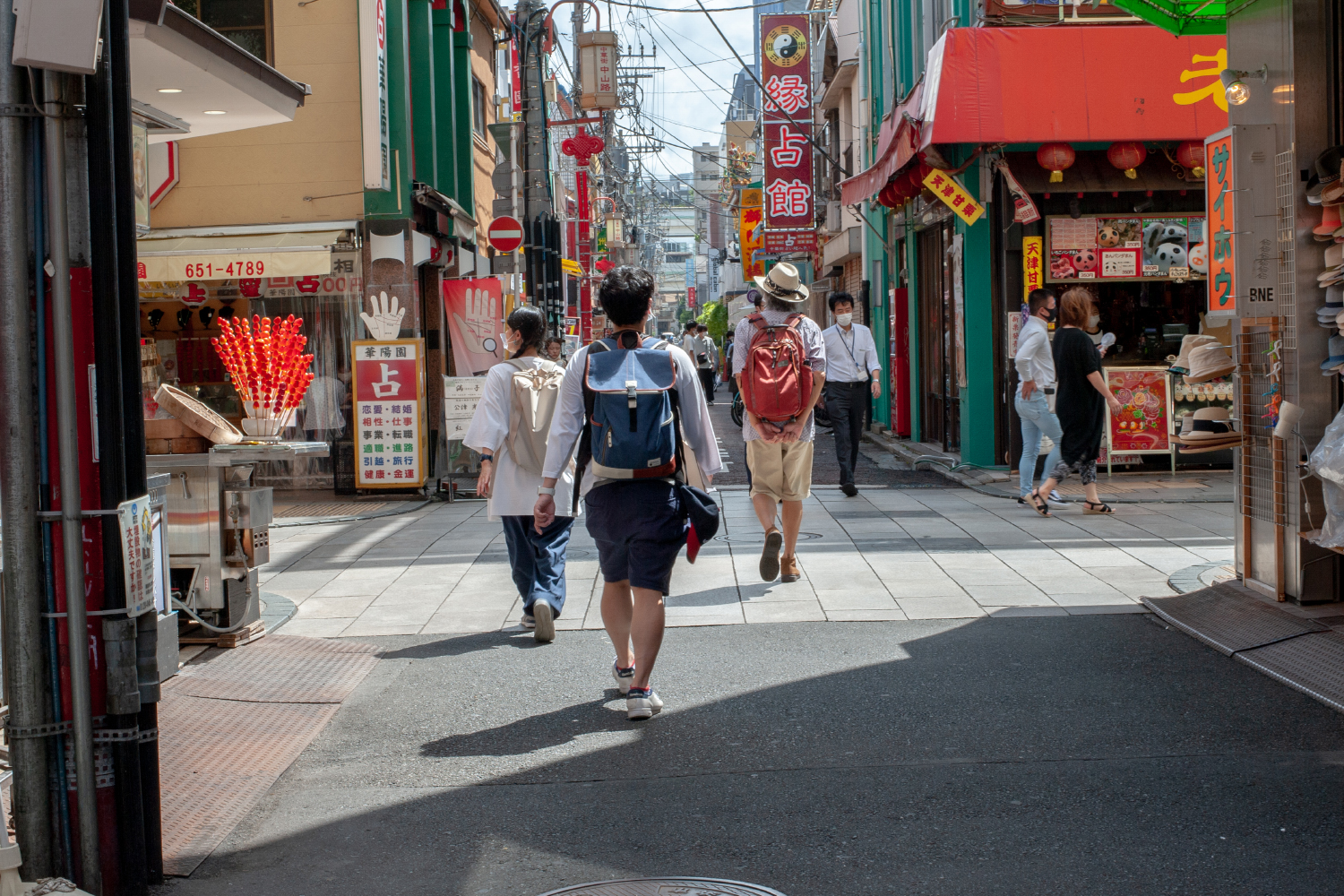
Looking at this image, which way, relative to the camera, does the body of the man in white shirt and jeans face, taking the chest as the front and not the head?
to the viewer's right

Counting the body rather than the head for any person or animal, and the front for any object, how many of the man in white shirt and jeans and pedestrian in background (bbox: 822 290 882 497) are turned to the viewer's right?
1

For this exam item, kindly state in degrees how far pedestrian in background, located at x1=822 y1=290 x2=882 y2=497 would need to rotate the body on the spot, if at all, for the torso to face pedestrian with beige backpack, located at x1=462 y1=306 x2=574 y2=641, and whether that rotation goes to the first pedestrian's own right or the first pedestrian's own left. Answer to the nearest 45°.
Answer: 0° — they already face them

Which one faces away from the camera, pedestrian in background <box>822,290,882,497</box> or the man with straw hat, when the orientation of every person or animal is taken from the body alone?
the man with straw hat

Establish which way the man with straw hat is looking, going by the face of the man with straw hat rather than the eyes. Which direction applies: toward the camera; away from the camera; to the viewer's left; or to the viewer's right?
away from the camera

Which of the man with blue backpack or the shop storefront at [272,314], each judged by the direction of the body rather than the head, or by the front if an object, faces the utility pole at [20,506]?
the shop storefront

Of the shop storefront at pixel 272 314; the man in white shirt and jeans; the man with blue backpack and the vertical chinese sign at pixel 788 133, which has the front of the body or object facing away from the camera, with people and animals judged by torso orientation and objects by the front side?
the man with blue backpack

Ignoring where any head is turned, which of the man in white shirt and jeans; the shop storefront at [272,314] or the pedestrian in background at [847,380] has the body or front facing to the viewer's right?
the man in white shirt and jeans

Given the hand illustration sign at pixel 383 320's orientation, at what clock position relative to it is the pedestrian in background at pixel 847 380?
The pedestrian in background is roughly at 10 o'clock from the hand illustration sign.

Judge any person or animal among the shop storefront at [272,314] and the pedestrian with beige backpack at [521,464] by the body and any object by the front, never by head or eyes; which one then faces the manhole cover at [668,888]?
the shop storefront

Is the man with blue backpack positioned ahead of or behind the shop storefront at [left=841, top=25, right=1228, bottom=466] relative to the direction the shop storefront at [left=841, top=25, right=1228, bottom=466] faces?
ahead

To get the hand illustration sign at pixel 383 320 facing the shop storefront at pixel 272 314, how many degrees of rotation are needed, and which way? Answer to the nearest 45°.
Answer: approximately 135° to its right
